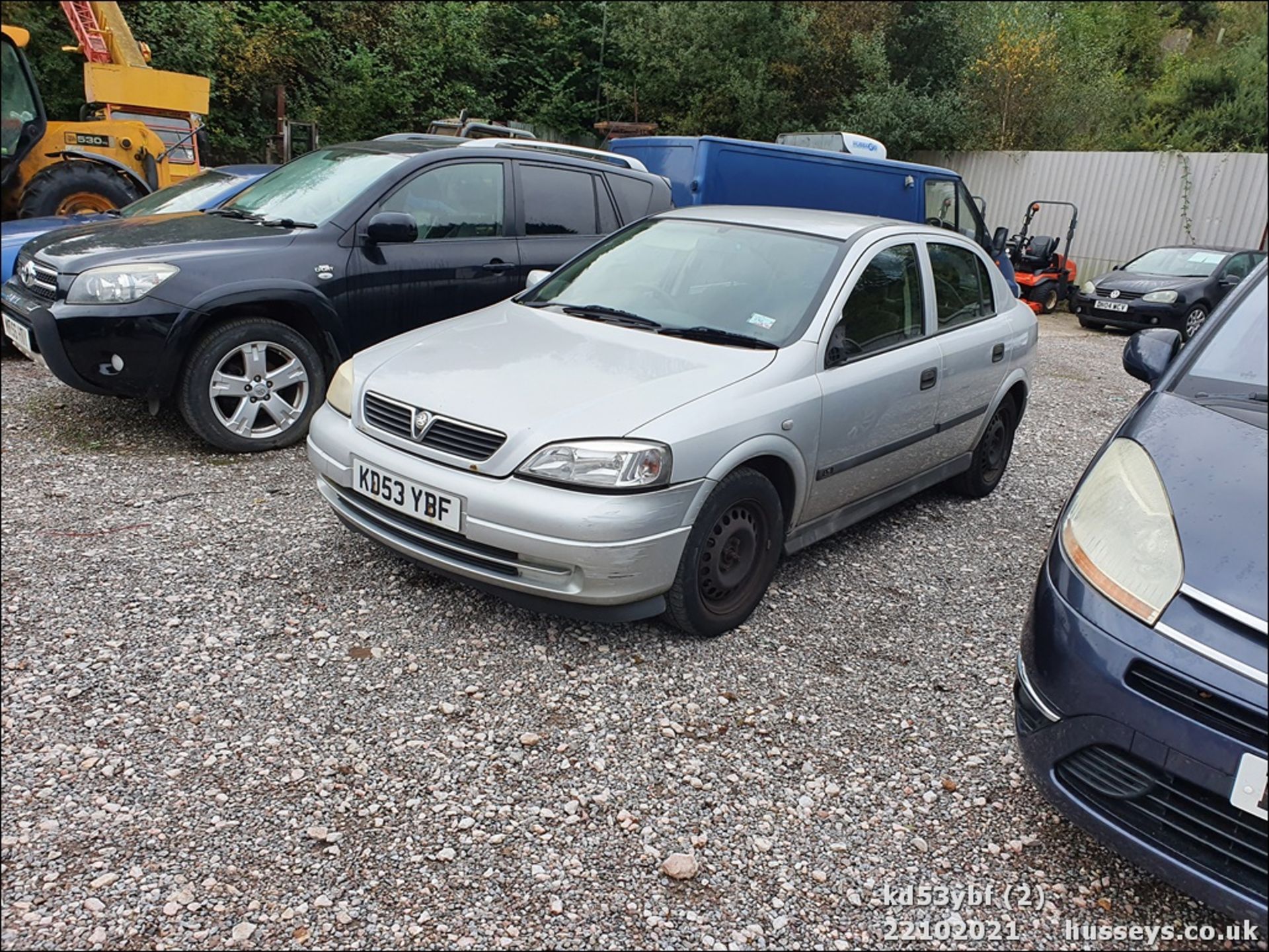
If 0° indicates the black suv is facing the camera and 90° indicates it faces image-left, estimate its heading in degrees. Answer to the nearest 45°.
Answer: approximately 45°

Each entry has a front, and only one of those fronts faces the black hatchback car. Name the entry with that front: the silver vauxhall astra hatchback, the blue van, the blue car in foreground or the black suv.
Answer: the blue van

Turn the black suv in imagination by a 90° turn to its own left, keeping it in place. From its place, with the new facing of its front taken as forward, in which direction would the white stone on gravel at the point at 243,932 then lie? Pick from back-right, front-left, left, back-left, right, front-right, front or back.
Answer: front-right

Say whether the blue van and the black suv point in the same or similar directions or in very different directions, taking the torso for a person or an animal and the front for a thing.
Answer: very different directions

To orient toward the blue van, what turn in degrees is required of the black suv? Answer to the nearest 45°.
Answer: approximately 180°

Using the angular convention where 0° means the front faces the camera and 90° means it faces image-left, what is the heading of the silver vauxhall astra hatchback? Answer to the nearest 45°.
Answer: approximately 45°

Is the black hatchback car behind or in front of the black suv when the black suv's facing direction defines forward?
behind

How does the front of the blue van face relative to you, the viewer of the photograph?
facing away from the viewer and to the right of the viewer

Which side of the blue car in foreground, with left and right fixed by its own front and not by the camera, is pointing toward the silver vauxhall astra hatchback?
right

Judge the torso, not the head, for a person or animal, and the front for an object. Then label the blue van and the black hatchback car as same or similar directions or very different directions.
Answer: very different directions

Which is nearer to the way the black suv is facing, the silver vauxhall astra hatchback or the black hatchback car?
the silver vauxhall astra hatchback

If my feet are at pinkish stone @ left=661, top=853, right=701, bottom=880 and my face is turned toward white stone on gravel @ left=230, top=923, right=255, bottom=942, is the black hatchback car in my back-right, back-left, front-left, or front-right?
back-right

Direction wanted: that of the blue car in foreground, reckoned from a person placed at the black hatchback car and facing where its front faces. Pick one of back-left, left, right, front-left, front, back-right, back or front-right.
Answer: front-left

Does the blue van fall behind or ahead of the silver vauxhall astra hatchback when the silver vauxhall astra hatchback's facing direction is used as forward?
behind

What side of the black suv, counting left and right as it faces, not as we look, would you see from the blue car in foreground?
left

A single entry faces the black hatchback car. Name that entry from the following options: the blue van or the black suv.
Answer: the blue van
